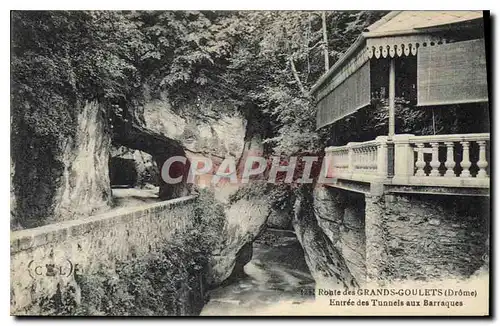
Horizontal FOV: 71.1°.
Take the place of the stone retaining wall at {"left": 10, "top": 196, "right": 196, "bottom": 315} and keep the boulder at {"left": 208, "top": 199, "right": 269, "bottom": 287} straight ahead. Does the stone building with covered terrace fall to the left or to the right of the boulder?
right
